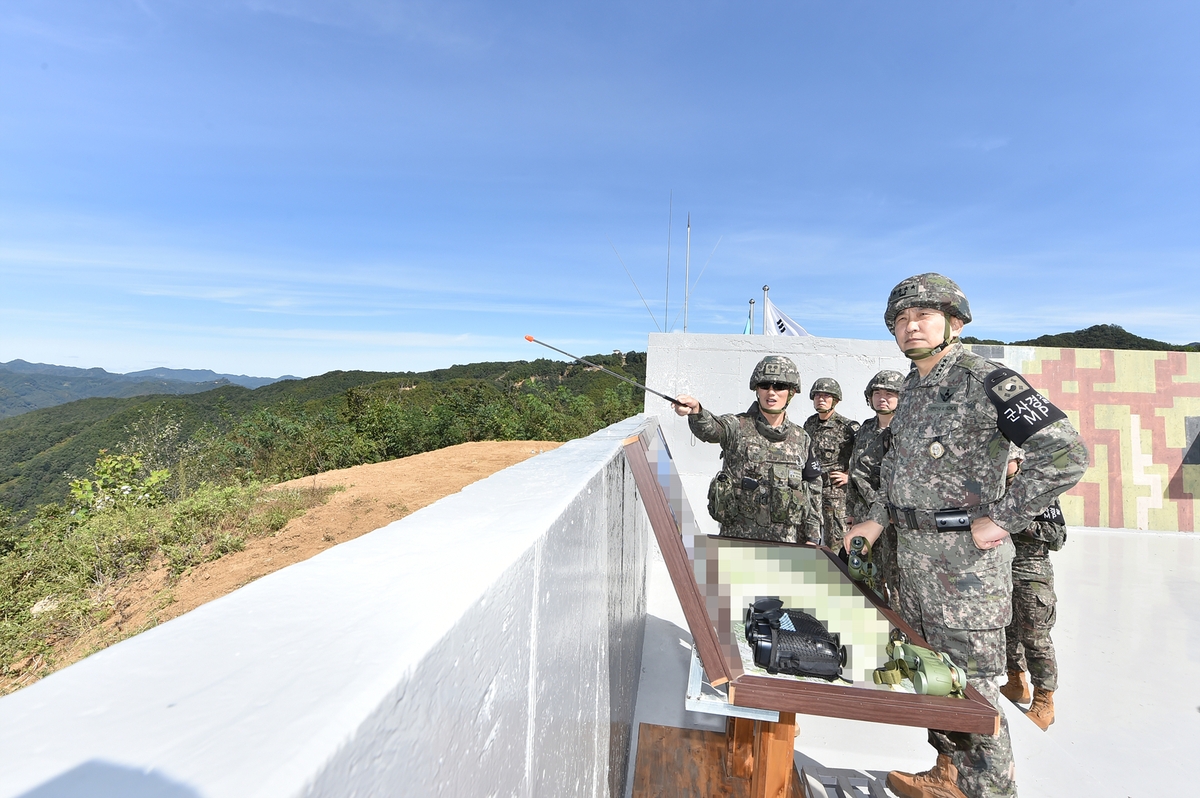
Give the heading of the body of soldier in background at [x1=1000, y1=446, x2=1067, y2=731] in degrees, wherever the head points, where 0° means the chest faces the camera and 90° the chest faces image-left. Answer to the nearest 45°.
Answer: approximately 45°

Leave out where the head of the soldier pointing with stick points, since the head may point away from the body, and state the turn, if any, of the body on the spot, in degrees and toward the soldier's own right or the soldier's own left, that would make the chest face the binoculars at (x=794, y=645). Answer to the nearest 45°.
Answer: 0° — they already face it

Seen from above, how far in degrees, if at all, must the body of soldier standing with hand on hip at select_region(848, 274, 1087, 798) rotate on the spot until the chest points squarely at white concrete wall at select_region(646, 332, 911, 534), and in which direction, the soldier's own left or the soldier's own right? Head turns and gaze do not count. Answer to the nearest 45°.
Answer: approximately 90° to the soldier's own right

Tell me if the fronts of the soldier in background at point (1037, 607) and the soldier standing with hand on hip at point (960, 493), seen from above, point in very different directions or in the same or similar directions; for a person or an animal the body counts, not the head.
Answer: same or similar directions

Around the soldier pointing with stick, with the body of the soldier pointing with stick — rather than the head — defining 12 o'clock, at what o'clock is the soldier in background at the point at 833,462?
The soldier in background is roughly at 7 o'clock from the soldier pointing with stick.

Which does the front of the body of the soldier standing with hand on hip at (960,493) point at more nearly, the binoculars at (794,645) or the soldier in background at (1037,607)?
the binoculars

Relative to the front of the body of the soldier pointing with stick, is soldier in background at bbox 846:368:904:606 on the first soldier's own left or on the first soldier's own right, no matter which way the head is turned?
on the first soldier's own left

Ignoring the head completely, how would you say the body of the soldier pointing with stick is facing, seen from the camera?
toward the camera

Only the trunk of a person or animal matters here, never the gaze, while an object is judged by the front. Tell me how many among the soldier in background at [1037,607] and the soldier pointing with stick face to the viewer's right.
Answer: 0

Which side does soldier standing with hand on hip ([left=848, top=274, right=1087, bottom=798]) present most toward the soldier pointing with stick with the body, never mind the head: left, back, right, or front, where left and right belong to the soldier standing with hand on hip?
right

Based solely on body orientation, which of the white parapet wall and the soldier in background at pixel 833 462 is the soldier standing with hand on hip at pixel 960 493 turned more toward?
the white parapet wall

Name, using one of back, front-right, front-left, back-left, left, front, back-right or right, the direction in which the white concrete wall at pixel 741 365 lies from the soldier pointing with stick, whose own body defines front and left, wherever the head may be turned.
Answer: back

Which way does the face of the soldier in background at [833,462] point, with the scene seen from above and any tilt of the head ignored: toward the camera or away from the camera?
toward the camera

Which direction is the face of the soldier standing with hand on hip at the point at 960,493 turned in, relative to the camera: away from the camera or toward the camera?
toward the camera
